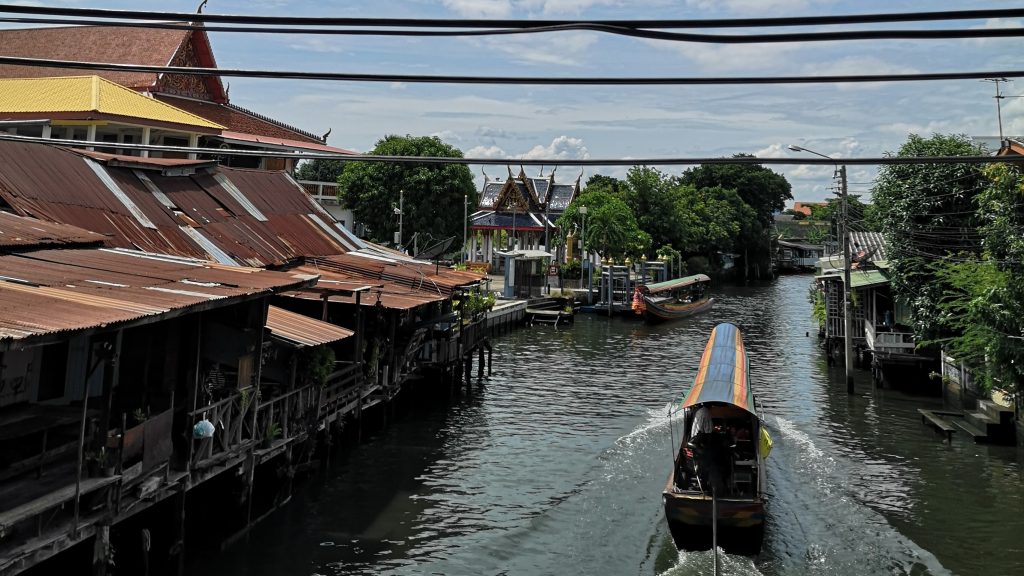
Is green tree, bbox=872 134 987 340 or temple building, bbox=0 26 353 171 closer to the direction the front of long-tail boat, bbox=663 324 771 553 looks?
the green tree

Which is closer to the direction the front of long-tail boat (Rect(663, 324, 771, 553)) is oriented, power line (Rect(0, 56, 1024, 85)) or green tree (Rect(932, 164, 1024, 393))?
the green tree

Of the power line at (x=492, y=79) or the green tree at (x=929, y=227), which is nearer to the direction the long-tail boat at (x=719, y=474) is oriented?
the green tree

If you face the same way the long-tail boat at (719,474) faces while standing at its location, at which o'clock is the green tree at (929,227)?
The green tree is roughly at 1 o'clock from the long-tail boat.

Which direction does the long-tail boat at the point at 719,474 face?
away from the camera
